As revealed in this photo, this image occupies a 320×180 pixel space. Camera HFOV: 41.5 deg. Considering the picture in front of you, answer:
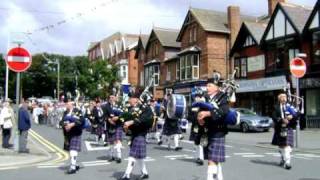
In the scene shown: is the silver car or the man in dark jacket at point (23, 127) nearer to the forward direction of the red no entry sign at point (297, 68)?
the man in dark jacket

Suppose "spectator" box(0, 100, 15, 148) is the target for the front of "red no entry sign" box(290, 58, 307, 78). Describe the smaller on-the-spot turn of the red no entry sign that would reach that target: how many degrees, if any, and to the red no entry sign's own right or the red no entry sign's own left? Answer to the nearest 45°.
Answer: approximately 45° to the red no entry sign's own right

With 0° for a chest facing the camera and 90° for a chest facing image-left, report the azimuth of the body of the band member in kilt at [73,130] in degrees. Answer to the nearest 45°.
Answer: approximately 45°

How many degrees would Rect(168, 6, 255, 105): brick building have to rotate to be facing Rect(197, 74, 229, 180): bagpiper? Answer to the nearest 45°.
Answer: approximately 45° to its left

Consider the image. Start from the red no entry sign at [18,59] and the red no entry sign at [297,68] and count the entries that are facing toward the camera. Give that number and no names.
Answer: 2

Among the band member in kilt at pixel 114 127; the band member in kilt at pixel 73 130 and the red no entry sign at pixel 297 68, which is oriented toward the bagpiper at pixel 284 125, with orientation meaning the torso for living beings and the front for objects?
the red no entry sign

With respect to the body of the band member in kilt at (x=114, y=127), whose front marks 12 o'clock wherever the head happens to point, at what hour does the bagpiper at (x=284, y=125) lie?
The bagpiper is roughly at 8 o'clock from the band member in kilt.

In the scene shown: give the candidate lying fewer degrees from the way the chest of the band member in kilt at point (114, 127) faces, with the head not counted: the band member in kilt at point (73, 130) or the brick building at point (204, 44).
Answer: the band member in kilt
